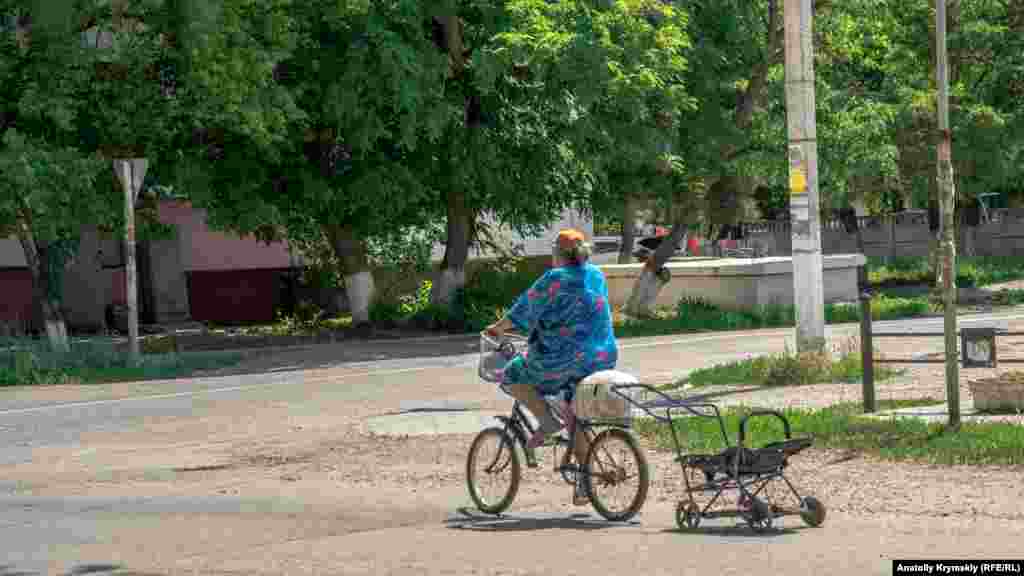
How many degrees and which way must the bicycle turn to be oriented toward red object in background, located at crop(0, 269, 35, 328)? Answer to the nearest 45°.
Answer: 0° — it already faces it

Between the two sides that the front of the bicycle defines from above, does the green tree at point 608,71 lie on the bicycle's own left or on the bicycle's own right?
on the bicycle's own right

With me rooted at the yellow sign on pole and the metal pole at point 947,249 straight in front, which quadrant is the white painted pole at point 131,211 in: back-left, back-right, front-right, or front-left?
back-right

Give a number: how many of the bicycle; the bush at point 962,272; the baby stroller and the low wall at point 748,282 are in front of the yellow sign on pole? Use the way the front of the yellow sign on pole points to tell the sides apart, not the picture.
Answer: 2

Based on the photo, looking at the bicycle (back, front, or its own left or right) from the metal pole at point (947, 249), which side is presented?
right

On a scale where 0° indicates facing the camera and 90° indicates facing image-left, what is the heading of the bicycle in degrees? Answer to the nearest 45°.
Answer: approximately 135°

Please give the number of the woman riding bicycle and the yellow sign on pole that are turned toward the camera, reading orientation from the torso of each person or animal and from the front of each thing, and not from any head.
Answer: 1

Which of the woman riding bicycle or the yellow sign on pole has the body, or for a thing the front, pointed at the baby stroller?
the yellow sign on pole

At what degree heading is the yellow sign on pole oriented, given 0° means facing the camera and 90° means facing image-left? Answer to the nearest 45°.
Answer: approximately 0°

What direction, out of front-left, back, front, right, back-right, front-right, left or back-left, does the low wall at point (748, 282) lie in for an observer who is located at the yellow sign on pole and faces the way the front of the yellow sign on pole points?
back

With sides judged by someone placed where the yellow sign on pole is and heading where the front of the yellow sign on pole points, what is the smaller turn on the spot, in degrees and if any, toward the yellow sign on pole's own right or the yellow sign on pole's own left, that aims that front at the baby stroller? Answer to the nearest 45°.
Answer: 0° — it already faces it

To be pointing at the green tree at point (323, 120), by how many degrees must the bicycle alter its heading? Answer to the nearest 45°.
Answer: approximately 45° to its right
